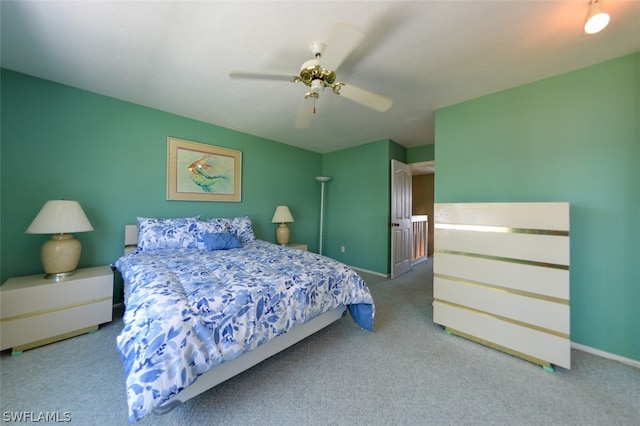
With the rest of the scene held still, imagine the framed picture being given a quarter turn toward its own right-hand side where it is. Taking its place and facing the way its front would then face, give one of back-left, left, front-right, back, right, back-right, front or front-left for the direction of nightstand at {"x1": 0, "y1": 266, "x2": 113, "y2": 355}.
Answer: front

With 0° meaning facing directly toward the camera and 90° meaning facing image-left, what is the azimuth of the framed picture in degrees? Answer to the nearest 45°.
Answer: approximately 315°

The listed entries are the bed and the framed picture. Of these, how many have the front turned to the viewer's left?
0

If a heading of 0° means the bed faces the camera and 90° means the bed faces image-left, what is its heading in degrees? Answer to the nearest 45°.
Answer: approximately 315°
